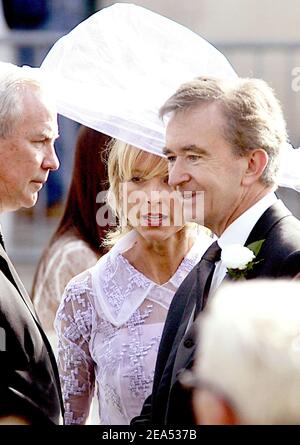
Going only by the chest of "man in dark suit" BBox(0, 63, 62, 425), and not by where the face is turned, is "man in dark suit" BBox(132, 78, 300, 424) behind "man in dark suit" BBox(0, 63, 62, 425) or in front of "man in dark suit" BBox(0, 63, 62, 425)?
in front

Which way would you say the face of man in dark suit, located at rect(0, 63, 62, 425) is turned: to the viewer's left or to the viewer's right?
to the viewer's right

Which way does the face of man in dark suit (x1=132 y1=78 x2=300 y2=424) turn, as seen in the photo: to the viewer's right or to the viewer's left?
to the viewer's left

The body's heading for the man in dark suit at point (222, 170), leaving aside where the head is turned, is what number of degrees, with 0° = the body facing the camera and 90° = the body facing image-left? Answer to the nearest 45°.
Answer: approximately 45°

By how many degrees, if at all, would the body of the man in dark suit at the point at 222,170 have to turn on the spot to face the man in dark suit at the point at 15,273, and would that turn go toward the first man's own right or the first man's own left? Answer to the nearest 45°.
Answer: approximately 45° to the first man's own right

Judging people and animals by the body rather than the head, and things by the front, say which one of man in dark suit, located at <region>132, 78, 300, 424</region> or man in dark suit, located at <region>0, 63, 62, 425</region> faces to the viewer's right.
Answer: man in dark suit, located at <region>0, 63, 62, 425</region>

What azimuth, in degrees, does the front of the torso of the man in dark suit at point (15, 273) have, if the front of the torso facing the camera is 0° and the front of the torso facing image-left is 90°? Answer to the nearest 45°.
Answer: approximately 270°

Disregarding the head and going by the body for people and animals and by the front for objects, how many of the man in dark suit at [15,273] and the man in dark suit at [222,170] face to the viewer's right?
1
